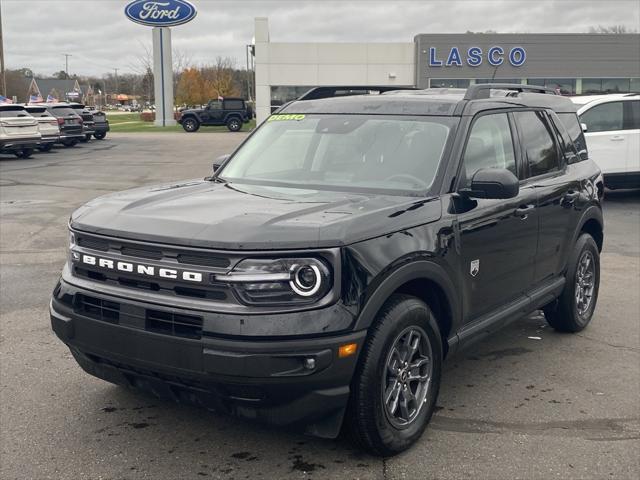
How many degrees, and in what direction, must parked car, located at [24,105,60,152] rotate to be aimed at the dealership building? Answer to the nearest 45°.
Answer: approximately 90° to its right

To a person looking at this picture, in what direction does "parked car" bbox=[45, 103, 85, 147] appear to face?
facing away from the viewer and to the left of the viewer

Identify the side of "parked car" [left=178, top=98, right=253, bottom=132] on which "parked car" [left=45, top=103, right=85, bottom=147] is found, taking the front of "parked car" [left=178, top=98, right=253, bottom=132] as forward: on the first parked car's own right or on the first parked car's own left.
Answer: on the first parked car's own left

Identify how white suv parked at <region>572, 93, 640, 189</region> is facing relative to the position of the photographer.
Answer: facing to the left of the viewer

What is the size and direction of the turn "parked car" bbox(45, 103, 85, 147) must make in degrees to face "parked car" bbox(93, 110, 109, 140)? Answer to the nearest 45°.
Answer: approximately 45° to its right

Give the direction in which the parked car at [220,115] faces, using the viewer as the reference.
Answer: facing to the left of the viewer

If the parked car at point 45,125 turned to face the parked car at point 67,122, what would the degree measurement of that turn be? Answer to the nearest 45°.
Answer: approximately 45° to its right

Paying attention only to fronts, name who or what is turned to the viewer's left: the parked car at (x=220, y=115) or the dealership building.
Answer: the parked car

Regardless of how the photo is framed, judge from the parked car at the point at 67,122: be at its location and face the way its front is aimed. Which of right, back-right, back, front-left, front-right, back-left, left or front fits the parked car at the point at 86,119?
front-right
